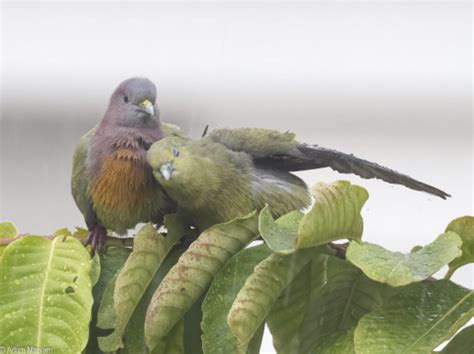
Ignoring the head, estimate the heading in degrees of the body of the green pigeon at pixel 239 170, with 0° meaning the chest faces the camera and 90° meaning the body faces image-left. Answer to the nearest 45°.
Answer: approximately 45°
